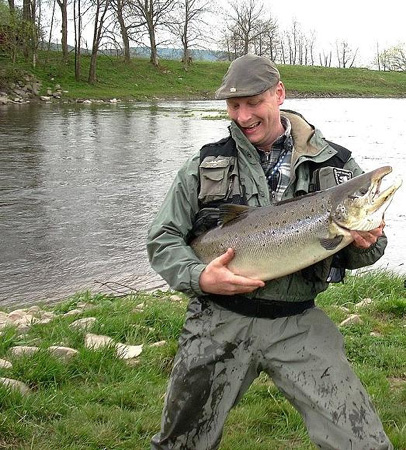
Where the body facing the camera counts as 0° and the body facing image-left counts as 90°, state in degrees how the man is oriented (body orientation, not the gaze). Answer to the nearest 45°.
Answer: approximately 0°

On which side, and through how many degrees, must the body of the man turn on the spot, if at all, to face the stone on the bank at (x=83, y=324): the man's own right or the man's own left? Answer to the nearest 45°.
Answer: approximately 135° to the man's own right

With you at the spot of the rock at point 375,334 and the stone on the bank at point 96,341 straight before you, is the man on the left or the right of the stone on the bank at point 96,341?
left

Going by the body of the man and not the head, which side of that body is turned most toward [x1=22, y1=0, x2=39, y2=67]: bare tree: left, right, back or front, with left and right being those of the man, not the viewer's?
back

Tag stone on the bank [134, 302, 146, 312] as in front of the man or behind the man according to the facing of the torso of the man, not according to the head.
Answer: behind

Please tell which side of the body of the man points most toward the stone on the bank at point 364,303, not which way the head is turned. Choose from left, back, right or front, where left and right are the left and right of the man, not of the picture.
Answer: back

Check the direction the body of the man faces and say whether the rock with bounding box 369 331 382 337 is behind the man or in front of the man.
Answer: behind

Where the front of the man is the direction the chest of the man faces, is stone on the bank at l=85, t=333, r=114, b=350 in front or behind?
behind

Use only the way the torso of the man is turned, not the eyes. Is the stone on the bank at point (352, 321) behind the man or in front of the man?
behind
